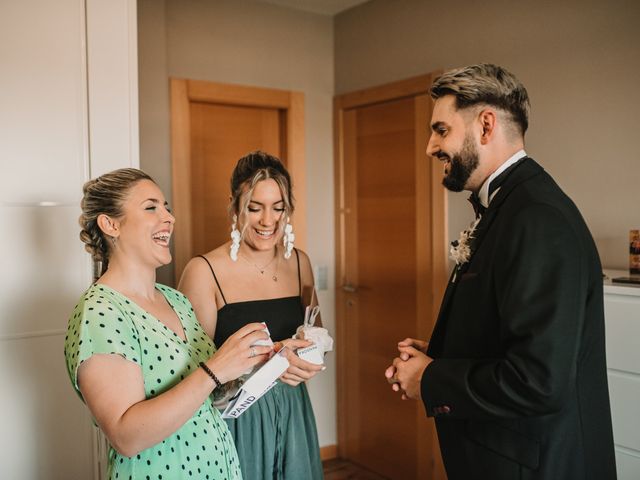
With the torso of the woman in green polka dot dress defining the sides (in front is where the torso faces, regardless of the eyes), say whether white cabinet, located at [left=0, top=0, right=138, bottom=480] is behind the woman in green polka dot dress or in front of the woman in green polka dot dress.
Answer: behind

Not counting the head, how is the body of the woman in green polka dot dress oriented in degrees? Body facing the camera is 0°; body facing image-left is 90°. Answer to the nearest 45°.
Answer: approximately 315°

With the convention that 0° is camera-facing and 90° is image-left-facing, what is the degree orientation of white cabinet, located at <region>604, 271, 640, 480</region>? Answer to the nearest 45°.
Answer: approximately 45°

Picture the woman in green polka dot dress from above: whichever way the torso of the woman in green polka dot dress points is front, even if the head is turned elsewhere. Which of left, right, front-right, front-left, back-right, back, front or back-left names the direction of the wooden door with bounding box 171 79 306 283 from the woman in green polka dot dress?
back-left

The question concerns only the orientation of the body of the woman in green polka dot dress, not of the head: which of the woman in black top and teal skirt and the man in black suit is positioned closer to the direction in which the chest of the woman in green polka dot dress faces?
the man in black suit

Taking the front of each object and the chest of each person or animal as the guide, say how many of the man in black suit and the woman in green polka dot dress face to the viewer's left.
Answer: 1

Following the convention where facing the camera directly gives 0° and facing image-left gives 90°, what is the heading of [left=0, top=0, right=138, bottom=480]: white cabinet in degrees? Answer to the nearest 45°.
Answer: approximately 315°

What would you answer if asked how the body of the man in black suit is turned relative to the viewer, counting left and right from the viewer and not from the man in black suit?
facing to the left of the viewer

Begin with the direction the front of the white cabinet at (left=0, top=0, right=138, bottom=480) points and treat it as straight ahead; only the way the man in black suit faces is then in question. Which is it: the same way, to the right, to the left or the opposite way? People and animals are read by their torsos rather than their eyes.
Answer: to the right

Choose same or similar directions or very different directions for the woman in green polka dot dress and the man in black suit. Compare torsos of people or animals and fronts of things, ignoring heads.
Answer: very different directions

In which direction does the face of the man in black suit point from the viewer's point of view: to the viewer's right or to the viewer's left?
to the viewer's left

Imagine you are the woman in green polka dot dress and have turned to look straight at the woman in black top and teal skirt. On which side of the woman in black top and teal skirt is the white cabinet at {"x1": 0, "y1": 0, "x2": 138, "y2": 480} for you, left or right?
left
